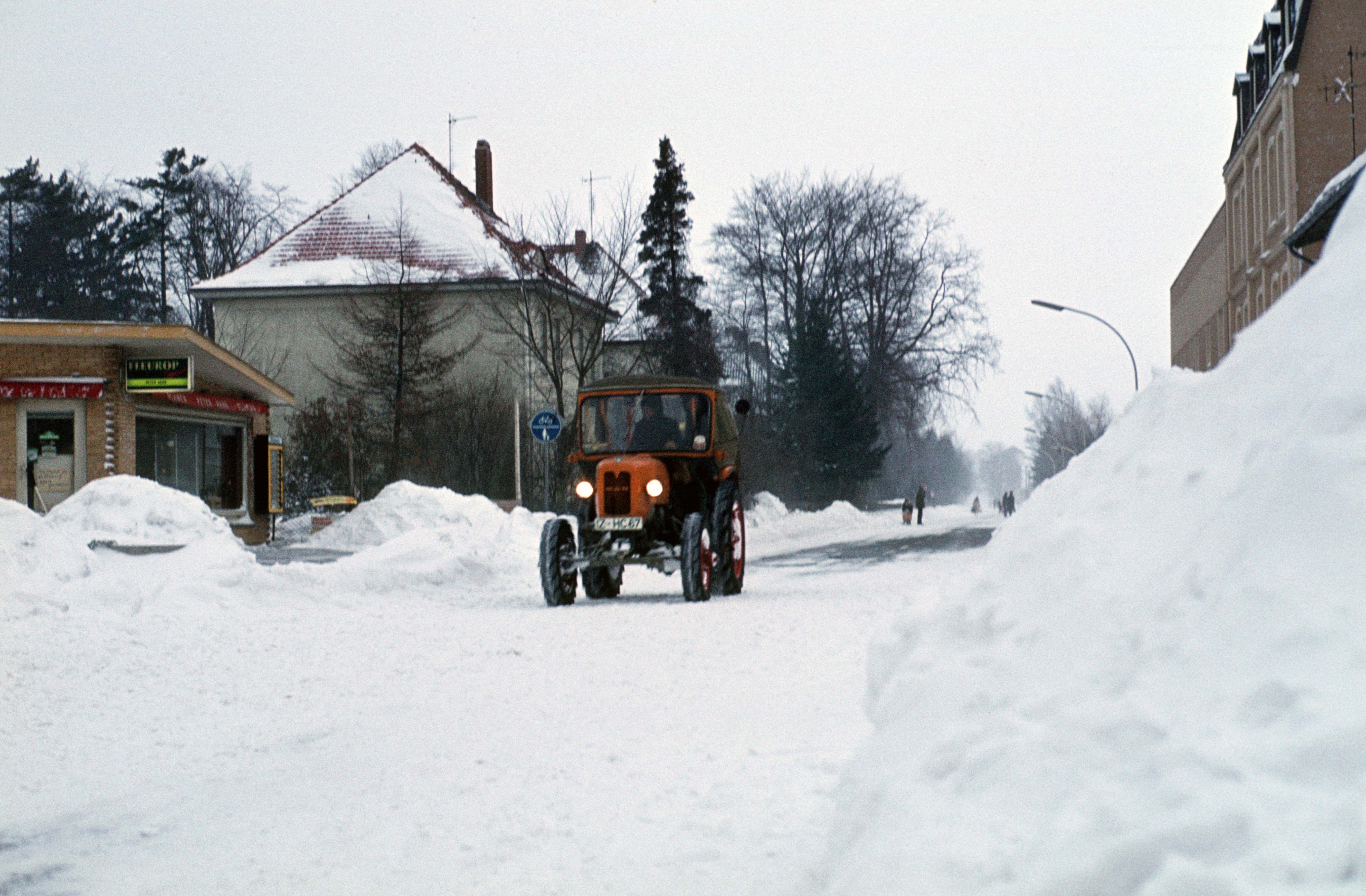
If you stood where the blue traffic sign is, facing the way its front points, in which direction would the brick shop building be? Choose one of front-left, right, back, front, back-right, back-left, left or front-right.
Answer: right

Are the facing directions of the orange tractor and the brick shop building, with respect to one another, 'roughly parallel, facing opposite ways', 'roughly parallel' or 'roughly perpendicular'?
roughly parallel

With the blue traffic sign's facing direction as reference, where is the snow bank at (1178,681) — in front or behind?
in front

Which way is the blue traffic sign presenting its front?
toward the camera

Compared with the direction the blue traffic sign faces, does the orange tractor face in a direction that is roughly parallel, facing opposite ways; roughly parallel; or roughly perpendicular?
roughly parallel

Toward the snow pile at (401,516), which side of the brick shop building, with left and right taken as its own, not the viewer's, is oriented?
left

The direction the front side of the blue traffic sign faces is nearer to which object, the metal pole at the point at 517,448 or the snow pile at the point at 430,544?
the snow pile

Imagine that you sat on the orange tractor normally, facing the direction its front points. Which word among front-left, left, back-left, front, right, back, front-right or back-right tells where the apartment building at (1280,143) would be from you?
back-left

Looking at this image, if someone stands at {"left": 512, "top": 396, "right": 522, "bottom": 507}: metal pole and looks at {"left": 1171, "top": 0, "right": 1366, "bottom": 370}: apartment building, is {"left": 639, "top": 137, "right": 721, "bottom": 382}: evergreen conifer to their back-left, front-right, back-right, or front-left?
front-left

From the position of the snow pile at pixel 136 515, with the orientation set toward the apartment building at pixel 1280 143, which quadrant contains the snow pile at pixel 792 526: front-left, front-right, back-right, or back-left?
front-left

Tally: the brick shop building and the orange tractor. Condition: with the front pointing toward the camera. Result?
2

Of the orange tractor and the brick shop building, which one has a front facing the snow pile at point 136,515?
the brick shop building

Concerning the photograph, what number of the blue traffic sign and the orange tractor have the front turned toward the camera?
2

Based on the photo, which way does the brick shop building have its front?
toward the camera

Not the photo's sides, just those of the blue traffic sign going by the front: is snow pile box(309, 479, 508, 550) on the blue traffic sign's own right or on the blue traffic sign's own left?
on the blue traffic sign's own right
